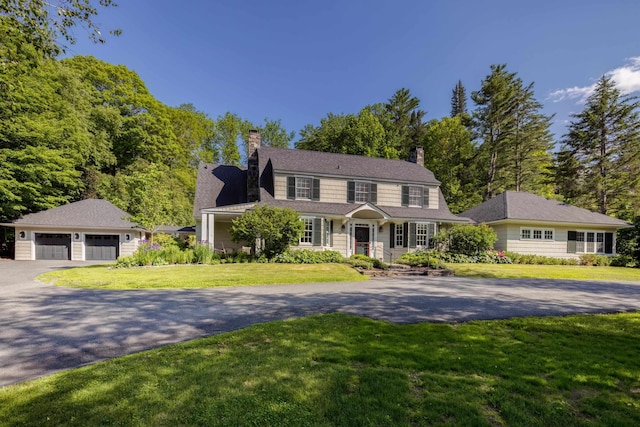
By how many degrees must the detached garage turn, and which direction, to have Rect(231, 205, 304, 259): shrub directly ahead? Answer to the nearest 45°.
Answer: approximately 45° to its left

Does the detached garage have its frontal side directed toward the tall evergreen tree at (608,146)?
no

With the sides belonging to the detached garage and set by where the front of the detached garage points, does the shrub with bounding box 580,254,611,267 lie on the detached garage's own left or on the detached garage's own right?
on the detached garage's own left

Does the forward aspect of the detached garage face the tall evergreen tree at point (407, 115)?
no

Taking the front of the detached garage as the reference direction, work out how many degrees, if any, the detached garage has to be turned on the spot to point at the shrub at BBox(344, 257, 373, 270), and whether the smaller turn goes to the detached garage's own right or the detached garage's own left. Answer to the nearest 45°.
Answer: approximately 45° to the detached garage's own left

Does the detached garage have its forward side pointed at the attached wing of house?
no

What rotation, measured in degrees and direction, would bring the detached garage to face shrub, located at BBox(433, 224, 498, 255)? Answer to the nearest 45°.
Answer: approximately 45° to its left

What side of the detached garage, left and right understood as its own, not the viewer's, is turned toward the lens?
front

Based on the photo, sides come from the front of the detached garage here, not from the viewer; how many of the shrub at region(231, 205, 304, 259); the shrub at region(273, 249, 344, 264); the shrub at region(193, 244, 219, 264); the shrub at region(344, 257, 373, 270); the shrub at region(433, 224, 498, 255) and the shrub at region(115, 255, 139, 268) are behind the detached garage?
0

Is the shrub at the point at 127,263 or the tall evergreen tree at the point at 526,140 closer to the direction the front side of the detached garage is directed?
the shrub

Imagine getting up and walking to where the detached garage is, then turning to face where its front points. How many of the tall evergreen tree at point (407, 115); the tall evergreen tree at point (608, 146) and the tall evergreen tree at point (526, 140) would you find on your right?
0

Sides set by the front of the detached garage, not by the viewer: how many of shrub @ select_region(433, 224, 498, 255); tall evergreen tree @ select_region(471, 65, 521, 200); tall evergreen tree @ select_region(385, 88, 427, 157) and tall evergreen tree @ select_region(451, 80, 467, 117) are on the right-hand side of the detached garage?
0
